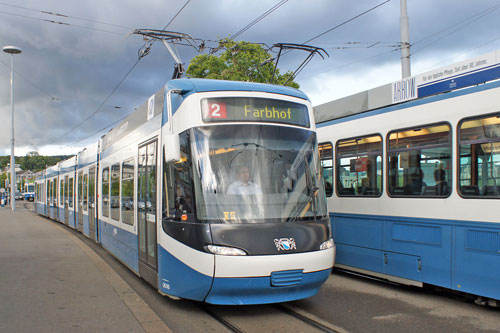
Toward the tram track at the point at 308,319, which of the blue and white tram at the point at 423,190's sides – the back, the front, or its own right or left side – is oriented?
left

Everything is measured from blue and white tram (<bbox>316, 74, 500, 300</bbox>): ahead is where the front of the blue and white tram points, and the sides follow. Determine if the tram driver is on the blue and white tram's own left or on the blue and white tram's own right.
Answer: on the blue and white tram's own left

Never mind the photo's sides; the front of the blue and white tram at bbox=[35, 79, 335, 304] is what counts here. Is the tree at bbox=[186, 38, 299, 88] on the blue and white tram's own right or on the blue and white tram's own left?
on the blue and white tram's own left

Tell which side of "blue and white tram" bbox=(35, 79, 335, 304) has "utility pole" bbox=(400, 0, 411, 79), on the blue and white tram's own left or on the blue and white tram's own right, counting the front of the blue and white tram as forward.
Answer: on the blue and white tram's own left

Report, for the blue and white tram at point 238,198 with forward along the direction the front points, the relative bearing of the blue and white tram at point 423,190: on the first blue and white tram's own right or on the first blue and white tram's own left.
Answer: on the first blue and white tram's own left

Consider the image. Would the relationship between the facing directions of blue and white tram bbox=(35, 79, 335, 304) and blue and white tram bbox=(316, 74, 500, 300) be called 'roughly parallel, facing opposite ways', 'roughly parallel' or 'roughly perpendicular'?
roughly parallel, facing opposite ways

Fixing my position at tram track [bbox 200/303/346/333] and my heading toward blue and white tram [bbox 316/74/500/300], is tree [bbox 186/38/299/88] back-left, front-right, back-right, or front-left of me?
front-left

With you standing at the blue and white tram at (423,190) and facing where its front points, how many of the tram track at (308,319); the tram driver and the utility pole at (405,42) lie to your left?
2

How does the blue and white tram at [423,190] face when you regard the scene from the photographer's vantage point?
facing away from the viewer and to the left of the viewer

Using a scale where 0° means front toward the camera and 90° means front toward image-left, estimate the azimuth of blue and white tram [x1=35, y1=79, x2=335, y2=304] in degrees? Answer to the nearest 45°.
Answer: approximately 315°

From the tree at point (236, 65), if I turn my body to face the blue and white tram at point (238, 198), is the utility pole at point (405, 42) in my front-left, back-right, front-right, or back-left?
front-left
